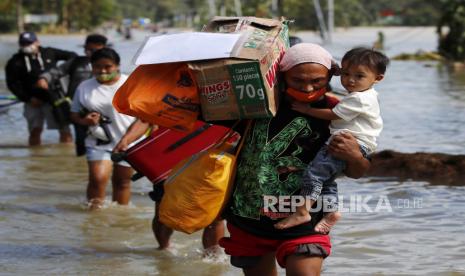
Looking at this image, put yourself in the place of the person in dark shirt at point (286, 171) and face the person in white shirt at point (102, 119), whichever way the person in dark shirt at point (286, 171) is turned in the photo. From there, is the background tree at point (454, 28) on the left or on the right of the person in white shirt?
right

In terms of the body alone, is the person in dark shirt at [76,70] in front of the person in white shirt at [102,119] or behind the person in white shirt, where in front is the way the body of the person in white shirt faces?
behind

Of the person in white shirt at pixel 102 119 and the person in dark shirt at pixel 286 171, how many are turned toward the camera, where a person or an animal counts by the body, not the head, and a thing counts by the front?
2

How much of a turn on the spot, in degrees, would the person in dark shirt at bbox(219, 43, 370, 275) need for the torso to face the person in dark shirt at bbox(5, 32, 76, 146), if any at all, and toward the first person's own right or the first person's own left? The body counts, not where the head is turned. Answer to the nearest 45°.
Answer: approximately 135° to the first person's own right

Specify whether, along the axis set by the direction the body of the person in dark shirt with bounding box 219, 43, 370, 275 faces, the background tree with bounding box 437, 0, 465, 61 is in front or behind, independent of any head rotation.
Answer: behind

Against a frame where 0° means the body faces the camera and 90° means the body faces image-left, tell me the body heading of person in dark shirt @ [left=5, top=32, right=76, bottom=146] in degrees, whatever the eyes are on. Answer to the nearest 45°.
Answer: approximately 0°

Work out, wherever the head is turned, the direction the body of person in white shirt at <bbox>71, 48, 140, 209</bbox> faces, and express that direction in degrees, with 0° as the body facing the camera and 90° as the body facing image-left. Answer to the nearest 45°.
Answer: approximately 0°
